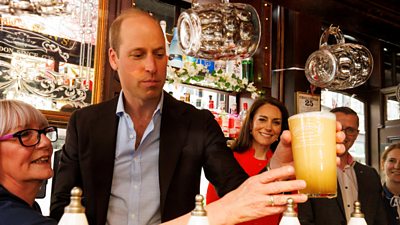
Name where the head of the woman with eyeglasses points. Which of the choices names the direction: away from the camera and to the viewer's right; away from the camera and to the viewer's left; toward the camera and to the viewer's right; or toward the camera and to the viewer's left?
toward the camera and to the viewer's right

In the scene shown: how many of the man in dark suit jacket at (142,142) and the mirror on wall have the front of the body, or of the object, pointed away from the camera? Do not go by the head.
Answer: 0

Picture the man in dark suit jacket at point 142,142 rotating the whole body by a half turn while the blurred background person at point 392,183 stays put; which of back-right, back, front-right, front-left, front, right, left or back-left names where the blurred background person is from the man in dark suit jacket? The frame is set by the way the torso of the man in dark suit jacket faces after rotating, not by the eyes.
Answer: front-right

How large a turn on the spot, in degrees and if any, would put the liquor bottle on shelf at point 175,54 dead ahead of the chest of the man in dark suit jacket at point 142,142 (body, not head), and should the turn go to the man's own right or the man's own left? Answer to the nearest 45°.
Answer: approximately 180°

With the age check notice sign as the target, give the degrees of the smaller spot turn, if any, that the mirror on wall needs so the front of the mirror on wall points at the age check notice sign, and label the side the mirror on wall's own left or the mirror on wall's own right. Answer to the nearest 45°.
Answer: approximately 45° to the mirror on wall's own left

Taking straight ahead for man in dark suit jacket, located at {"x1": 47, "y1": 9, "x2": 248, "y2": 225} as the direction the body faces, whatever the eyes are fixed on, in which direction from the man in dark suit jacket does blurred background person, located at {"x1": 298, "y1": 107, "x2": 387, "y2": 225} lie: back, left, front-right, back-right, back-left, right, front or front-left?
back-left
